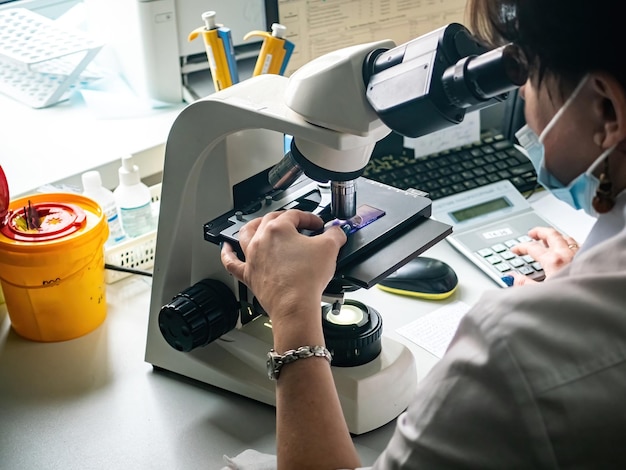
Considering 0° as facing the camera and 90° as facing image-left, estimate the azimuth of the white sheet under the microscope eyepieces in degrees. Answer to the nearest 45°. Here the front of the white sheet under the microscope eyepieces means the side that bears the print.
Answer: approximately 315°

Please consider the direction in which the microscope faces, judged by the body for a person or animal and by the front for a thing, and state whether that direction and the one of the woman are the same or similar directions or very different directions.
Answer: very different directions

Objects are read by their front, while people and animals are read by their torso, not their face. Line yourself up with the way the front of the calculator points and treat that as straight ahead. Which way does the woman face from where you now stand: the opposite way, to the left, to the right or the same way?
the opposite way

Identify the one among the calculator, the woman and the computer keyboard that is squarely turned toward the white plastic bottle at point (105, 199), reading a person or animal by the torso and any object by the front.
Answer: the woman

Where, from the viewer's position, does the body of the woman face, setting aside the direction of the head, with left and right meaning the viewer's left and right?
facing away from the viewer and to the left of the viewer

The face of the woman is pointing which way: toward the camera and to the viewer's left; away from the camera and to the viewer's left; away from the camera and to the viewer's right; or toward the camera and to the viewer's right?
away from the camera and to the viewer's left

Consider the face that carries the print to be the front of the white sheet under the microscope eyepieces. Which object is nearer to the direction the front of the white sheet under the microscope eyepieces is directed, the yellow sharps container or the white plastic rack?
the yellow sharps container

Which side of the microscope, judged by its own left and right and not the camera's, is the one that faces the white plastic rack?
back

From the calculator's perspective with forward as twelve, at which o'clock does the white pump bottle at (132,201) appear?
The white pump bottle is roughly at 4 o'clock from the calculator.

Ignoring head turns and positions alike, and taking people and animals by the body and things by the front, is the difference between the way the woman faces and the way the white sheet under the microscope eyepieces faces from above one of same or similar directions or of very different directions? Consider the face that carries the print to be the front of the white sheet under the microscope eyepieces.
very different directions

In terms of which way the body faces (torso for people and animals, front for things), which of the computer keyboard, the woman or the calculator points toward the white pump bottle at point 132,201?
the woman
